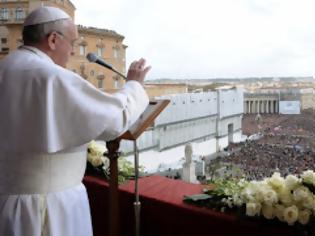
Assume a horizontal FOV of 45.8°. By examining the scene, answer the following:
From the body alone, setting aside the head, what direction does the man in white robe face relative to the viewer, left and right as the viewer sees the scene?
facing away from the viewer and to the right of the viewer

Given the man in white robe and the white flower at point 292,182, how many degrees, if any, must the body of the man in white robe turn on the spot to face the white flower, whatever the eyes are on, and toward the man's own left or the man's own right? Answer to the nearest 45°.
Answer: approximately 45° to the man's own right

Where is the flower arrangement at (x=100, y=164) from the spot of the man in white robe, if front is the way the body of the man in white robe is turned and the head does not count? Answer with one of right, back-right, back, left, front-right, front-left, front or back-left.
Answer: front-left

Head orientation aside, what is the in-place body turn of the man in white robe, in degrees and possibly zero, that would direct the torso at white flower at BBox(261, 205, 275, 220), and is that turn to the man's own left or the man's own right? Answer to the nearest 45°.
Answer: approximately 45° to the man's own right

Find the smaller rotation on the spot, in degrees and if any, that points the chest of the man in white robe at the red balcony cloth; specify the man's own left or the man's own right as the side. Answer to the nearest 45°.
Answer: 0° — they already face it

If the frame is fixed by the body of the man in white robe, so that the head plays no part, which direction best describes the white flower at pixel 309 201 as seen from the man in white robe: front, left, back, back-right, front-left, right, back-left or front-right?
front-right

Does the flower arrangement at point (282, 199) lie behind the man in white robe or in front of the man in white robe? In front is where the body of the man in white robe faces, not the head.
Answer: in front

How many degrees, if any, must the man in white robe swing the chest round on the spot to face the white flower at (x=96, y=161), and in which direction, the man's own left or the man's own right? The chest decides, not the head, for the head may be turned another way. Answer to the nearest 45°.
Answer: approximately 45° to the man's own left

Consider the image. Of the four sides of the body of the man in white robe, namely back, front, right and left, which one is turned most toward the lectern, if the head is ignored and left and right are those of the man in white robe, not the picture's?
front

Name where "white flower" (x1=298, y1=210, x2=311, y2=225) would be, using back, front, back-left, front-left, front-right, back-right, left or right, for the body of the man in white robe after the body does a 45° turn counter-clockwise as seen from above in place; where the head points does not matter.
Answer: right
